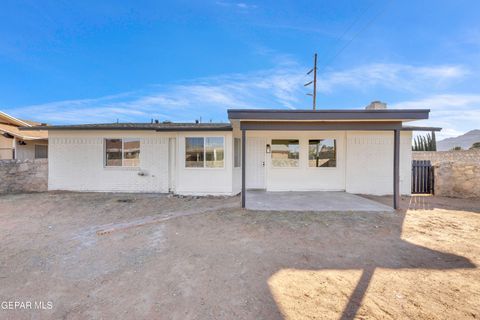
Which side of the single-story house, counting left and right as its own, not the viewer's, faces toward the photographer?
front

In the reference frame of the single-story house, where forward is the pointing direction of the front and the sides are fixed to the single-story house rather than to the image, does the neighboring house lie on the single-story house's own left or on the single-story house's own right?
on the single-story house's own right

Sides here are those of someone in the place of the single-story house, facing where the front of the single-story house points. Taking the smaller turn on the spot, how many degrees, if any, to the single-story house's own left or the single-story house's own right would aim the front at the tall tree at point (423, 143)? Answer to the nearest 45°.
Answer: approximately 135° to the single-story house's own left

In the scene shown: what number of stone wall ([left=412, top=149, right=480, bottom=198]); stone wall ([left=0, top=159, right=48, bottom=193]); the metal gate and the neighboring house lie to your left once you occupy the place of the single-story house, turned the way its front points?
2

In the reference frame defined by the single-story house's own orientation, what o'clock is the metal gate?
The metal gate is roughly at 9 o'clock from the single-story house.

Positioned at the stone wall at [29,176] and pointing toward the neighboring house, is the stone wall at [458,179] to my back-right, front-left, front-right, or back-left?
back-right

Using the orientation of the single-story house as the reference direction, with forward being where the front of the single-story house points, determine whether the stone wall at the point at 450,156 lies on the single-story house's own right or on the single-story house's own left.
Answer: on the single-story house's own left

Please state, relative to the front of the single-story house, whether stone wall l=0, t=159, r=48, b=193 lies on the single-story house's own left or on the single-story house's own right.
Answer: on the single-story house's own right

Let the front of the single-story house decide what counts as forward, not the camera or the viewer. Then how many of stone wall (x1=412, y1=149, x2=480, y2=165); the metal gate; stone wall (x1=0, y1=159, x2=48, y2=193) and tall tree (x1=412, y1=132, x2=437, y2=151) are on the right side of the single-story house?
1

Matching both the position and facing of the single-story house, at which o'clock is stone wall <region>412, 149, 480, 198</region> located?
The stone wall is roughly at 9 o'clock from the single-story house.
